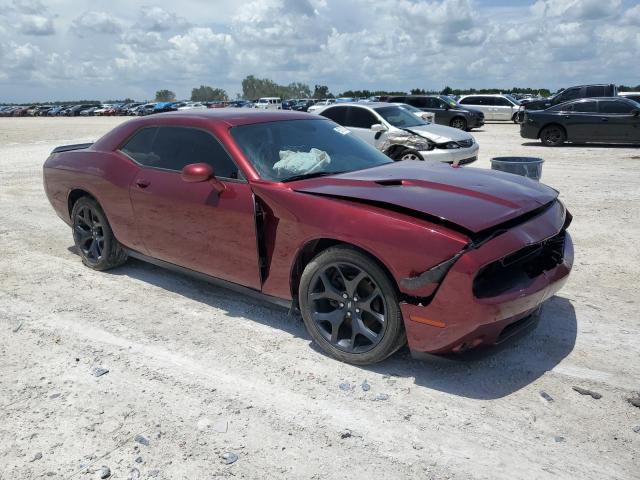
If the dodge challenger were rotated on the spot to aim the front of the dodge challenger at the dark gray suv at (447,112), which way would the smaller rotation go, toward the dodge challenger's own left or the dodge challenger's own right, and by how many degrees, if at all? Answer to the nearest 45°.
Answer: approximately 135° to the dodge challenger's own left

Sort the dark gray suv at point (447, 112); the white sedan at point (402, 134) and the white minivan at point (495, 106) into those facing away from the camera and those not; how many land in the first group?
0

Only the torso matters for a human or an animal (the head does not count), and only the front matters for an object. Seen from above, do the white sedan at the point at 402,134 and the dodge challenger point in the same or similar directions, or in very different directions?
same or similar directions

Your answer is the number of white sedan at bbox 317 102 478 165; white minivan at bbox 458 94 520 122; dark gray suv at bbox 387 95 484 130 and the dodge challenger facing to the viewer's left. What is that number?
0

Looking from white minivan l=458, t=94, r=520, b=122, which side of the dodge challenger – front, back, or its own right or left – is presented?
left

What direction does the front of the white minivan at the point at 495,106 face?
to the viewer's right

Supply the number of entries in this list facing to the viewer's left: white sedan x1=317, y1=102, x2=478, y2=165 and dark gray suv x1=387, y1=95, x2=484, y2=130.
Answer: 0

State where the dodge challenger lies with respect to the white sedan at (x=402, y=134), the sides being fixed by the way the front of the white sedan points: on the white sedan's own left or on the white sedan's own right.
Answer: on the white sedan's own right

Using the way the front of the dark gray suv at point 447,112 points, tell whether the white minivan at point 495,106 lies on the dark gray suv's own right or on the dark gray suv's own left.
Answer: on the dark gray suv's own left

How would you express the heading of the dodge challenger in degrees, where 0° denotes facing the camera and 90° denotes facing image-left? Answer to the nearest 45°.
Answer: approximately 315°

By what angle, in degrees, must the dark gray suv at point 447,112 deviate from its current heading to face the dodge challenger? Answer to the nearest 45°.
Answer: approximately 45° to its right

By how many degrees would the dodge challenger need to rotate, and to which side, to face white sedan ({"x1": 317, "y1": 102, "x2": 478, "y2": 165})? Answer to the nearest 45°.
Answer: approximately 135° to its left
